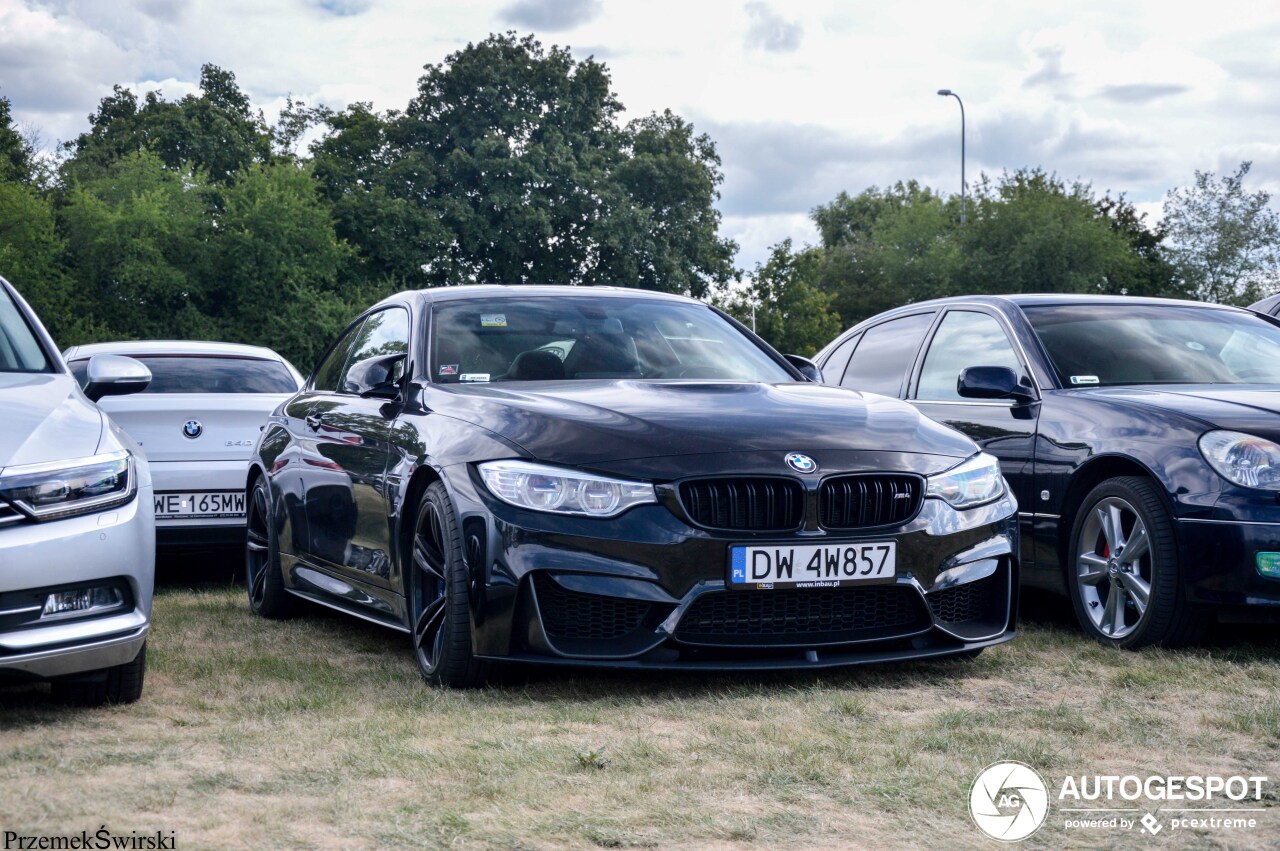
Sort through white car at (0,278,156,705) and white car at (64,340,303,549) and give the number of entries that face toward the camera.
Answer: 1

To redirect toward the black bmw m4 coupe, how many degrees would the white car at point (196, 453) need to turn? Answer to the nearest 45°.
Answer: approximately 180°

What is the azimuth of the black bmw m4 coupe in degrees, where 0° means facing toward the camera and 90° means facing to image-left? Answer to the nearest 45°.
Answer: approximately 315°

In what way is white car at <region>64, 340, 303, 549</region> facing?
away from the camera

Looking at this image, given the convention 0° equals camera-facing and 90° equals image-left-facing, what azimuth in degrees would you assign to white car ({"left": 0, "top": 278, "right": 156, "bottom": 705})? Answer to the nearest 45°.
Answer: approximately 0°

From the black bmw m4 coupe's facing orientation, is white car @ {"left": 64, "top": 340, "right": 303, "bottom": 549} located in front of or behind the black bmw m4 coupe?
behind

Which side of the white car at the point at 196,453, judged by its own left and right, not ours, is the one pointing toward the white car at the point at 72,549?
back

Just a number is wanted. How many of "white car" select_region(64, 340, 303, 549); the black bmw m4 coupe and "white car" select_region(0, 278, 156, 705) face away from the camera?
1

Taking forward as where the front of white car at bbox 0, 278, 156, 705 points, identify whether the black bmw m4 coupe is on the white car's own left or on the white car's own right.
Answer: on the white car's own left
